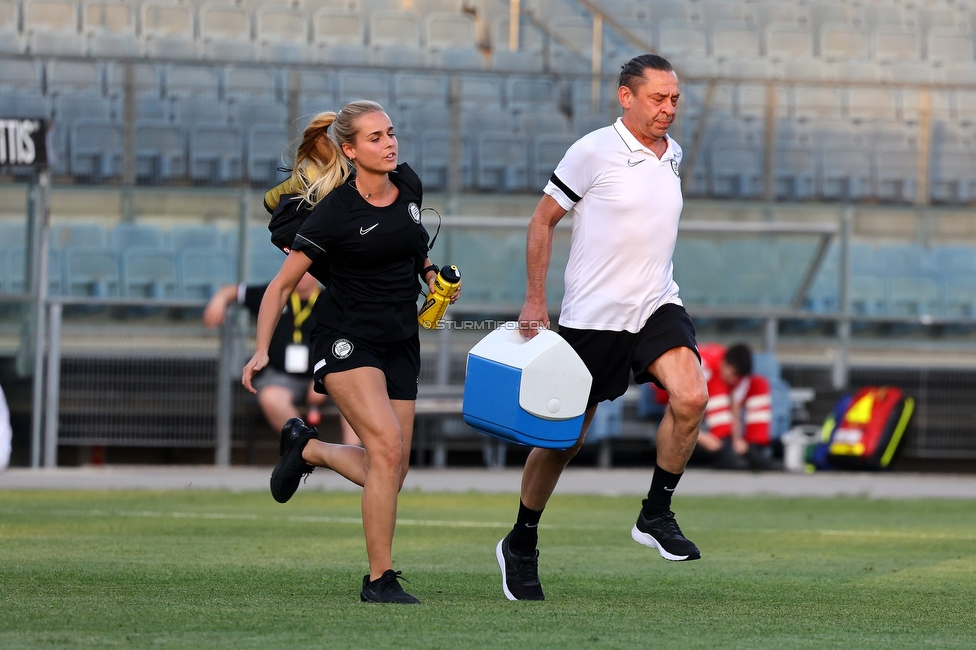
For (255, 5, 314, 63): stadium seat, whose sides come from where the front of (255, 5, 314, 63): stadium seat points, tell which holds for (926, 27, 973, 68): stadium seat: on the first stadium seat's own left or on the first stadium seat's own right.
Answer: on the first stadium seat's own left

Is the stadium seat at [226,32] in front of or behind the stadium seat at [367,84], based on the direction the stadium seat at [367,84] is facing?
behind

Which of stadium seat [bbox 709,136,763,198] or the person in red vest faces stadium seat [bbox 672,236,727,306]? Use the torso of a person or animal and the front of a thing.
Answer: stadium seat [bbox 709,136,763,198]

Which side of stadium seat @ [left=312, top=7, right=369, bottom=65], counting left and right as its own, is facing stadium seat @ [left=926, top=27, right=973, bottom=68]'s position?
left

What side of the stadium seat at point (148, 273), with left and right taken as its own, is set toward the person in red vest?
left

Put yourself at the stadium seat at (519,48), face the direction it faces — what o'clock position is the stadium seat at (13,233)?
the stadium seat at (13,233) is roughly at 1 o'clock from the stadium seat at (519,48).

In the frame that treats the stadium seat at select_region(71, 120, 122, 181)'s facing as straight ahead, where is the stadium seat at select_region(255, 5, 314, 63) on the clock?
the stadium seat at select_region(255, 5, 314, 63) is roughly at 7 o'clock from the stadium seat at select_region(71, 120, 122, 181).

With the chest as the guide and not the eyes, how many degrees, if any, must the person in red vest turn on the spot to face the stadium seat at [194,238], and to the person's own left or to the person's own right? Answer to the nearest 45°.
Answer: approximately 45° to the person's own right

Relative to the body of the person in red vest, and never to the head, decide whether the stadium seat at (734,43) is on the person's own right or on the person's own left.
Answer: on the person's own right

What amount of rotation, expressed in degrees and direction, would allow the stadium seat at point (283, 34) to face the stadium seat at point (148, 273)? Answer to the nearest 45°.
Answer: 0° — it already faces it

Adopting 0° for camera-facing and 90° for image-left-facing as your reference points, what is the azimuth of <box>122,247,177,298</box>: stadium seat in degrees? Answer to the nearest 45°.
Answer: approximately 0°

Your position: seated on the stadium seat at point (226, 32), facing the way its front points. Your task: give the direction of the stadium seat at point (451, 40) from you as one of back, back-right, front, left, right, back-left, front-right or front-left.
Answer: left

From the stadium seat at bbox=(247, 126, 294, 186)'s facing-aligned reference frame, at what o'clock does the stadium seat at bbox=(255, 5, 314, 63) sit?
the stadium seat at bbox=(255, 5, 314, 63) is roughly at 6 o'clock from the stadium seat at bbox=(247, 126, 294, 186).

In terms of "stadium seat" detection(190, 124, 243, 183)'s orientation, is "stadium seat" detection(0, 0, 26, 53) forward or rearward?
rearward
